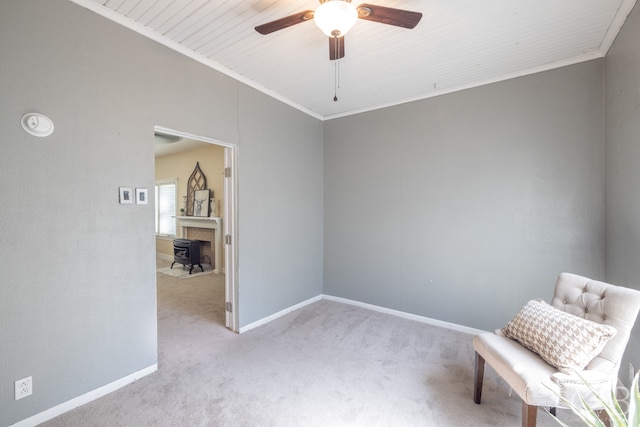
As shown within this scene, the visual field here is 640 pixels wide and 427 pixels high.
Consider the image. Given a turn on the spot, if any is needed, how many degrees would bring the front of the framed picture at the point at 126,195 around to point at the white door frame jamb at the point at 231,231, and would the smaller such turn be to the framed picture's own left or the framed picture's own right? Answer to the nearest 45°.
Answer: approximately 135° to the framed picture's own left

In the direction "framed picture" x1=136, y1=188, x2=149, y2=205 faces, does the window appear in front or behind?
behind

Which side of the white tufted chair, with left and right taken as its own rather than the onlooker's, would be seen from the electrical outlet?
front

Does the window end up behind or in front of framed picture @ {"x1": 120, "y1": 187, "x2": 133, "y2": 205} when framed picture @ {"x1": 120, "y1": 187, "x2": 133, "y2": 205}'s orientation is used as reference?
behind

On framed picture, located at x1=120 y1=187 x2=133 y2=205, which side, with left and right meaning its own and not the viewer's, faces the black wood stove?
back

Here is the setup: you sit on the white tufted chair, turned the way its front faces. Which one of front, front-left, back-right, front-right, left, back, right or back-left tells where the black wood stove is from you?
front-right

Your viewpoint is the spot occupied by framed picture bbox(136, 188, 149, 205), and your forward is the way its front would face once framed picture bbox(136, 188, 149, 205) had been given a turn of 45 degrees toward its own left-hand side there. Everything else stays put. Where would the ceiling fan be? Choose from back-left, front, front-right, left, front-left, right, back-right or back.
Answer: front

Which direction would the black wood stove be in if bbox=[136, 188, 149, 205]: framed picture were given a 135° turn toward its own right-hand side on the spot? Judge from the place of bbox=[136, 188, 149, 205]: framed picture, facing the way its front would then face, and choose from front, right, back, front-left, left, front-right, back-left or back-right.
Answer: front-right

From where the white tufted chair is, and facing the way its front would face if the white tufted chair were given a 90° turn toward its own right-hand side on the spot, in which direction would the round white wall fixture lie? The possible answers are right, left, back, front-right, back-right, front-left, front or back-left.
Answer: left

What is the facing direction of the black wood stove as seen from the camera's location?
facing the viewer and to the left of the viewer

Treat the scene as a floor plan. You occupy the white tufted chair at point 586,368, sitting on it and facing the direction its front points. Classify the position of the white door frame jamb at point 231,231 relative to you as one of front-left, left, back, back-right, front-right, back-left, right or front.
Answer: front-right
